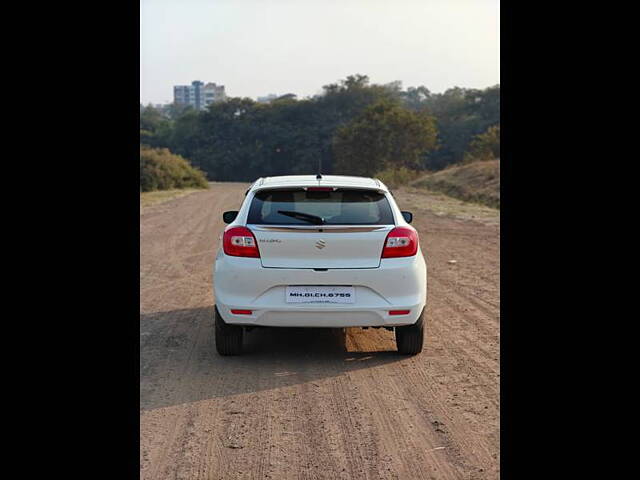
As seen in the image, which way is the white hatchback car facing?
away from the camera

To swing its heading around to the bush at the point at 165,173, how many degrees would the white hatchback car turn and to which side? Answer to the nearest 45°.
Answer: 0° — it already faces it

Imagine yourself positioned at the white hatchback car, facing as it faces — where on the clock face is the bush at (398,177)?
The bush is roughly at 12 o'clock from the white hatchback car.
